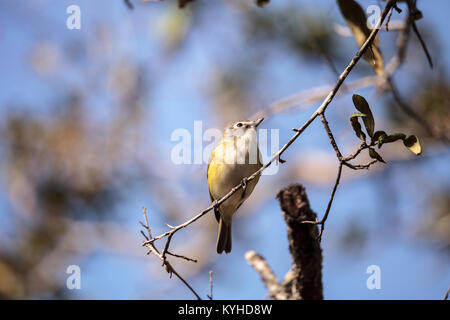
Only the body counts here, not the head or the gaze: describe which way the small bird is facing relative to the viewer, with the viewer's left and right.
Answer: facing the viewer and to the right of the viewer
